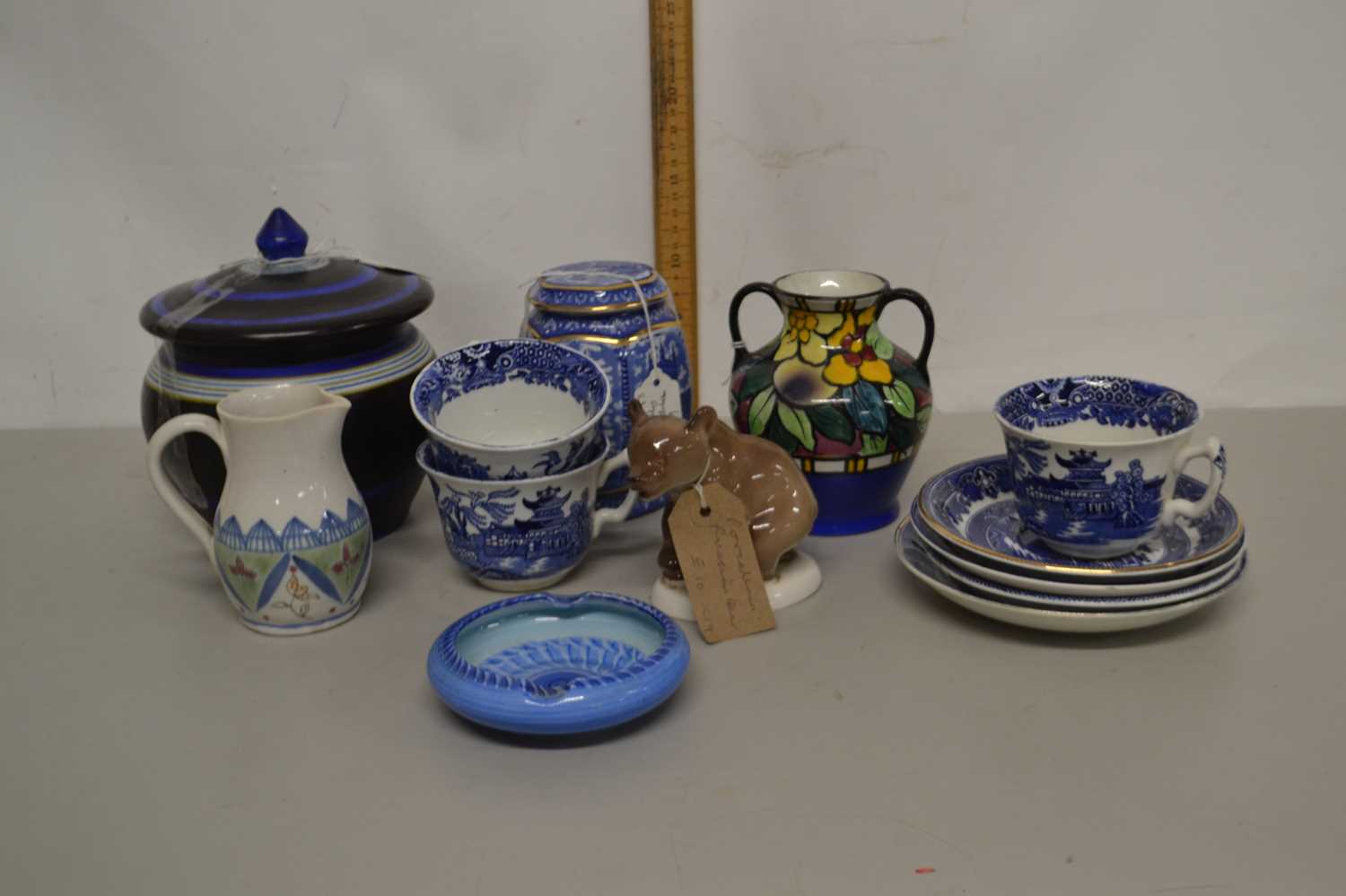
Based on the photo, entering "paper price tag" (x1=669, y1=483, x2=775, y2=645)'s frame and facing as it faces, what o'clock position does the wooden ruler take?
The wooden ruler is roughly at 6 o'clock from the paper price tag.

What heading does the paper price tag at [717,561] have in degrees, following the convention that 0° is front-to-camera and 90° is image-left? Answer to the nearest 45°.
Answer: approximately 0°

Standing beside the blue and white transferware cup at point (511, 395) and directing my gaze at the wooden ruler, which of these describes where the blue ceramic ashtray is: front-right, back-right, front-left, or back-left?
back-right
